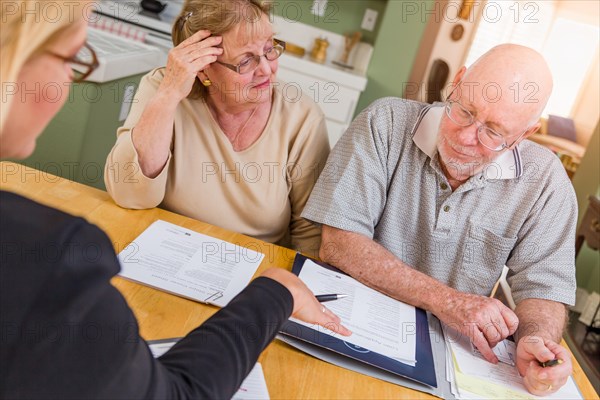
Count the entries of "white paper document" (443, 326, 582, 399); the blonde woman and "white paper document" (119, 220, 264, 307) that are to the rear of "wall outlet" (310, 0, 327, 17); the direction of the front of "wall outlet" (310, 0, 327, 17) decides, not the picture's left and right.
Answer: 0

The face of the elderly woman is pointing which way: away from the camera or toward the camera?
toward the camera

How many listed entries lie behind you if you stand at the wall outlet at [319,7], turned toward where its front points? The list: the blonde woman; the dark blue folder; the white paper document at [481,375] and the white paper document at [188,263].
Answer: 0

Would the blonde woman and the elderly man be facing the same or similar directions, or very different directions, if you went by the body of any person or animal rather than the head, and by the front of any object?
very different directions

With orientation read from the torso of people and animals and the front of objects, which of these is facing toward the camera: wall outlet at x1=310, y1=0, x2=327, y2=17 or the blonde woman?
the wall outlet

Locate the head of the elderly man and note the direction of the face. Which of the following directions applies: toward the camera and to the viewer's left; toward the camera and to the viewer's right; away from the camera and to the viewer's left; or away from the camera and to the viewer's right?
toward the camera and to the viewer's left

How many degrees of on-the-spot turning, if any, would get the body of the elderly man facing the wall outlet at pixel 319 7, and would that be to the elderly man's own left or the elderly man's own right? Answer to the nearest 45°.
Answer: approximately 135° to the elderly man's own right

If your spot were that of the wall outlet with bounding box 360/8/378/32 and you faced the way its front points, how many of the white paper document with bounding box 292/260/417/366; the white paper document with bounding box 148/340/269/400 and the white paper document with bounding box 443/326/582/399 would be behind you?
0

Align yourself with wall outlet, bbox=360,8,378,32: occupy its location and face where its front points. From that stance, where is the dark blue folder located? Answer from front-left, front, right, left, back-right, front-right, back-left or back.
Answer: front

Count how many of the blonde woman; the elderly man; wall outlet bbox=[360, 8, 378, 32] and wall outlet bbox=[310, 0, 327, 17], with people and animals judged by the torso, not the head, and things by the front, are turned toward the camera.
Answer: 3

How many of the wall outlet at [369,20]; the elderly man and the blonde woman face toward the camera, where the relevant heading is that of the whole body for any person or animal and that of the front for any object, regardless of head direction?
2

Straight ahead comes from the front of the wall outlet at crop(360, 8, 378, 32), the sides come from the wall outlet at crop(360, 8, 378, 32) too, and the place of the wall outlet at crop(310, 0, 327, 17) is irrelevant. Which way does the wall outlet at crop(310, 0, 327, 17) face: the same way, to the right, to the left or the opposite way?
the same way

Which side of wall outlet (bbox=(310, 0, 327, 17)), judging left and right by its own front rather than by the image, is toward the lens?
front

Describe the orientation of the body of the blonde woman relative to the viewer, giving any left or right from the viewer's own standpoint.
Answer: facing away from the viewer and to the right of the viewer

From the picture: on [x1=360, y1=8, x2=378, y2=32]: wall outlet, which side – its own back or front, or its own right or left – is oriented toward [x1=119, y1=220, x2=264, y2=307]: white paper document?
front

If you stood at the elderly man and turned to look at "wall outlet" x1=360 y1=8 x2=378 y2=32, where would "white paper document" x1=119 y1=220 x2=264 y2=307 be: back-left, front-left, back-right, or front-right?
back-left

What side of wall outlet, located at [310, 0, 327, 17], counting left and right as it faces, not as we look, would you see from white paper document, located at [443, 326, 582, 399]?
front

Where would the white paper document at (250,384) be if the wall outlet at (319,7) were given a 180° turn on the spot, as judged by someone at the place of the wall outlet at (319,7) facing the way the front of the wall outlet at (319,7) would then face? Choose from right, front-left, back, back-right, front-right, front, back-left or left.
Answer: back

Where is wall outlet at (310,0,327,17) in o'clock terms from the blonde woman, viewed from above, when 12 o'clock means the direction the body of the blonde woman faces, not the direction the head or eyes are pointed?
The wall outlet is roughly at 11 o'clock from the blonde woman.

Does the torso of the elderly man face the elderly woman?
no
